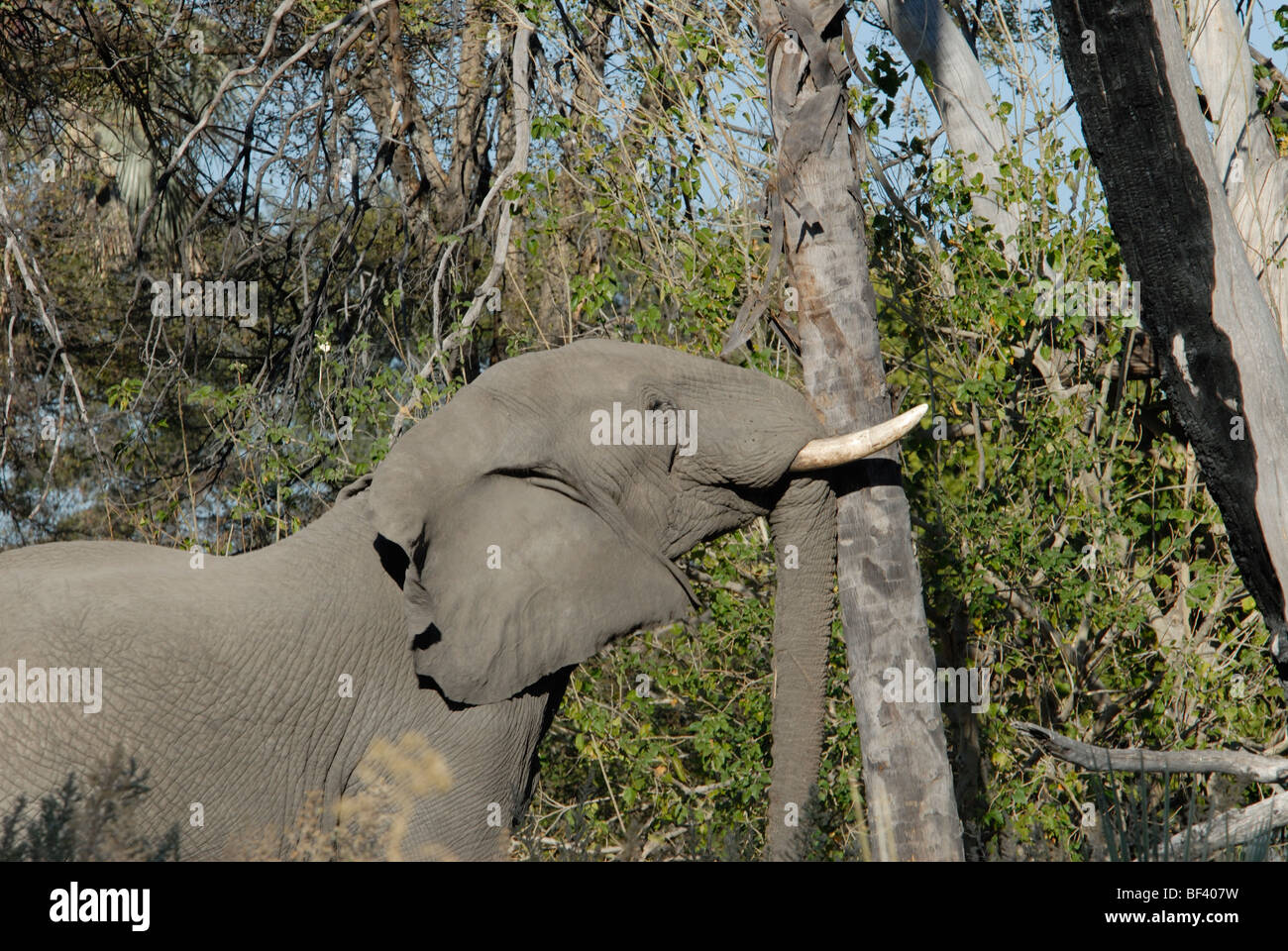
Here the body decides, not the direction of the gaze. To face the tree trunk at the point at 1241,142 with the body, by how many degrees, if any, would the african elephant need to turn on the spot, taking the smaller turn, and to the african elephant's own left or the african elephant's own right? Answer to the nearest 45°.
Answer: approximately 45° to the african elephant's own left

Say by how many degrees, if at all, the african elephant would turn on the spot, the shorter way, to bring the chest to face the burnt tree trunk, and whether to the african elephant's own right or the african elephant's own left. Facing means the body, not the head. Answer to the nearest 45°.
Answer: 0° — it already faces it

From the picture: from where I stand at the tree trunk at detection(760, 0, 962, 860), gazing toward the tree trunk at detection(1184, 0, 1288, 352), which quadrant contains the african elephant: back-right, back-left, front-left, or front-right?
back-left

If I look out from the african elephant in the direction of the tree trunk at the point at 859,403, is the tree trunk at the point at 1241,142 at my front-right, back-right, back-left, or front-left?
front-left

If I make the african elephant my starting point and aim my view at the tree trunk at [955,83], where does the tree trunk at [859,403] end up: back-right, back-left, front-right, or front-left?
front-right

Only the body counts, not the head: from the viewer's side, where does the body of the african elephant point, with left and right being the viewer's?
facing to the right of the viewer

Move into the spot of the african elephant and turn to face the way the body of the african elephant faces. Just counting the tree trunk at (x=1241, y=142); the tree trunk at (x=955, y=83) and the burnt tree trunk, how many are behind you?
0

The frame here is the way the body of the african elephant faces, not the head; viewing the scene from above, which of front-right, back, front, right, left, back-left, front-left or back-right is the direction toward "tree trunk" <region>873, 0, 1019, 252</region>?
front-left

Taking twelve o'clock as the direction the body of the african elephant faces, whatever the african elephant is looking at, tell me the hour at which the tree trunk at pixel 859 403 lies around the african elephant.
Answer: The tree trunk is roughly at 12 o'clock from the african elephant.
